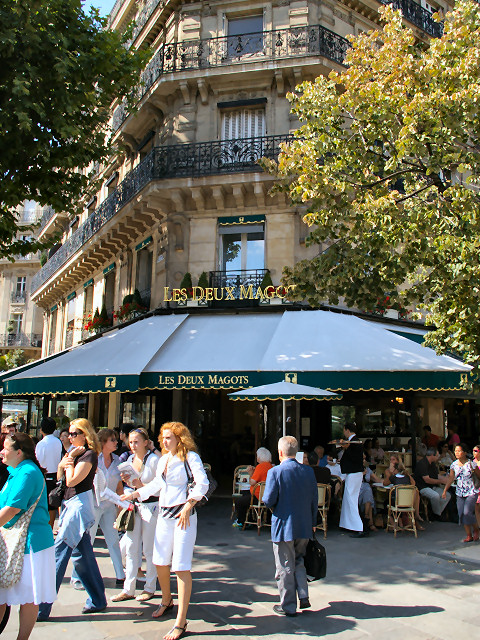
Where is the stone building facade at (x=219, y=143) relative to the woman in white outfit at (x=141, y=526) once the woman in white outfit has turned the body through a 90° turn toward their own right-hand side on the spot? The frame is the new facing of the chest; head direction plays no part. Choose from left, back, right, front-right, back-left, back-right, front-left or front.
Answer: front-right

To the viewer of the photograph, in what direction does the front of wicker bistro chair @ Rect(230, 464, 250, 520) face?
facing the viewer

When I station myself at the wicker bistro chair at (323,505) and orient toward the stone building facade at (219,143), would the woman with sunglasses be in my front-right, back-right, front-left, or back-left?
back-left

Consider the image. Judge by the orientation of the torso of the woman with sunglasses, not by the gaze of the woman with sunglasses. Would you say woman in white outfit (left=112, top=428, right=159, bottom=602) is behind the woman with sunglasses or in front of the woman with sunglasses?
behind

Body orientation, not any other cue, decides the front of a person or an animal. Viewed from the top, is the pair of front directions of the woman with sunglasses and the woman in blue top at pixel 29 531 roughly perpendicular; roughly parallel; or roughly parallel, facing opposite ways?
roughly parallel

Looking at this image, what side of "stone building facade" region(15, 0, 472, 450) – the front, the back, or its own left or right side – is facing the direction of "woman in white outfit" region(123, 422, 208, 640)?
front

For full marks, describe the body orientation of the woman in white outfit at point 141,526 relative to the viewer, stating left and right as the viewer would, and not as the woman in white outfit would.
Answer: facing the viewer and to the left of the viewer

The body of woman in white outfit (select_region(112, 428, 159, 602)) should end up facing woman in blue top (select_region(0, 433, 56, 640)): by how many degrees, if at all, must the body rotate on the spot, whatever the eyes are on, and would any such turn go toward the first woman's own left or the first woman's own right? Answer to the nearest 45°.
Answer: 0° — they already face them

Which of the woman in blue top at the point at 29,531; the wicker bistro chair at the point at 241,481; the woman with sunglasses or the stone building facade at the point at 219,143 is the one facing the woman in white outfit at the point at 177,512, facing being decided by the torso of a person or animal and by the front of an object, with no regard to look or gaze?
the stone building facade

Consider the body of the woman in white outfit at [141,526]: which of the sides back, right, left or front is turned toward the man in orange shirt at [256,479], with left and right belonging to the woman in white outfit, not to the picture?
back

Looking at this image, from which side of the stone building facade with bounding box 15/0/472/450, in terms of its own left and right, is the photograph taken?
front
